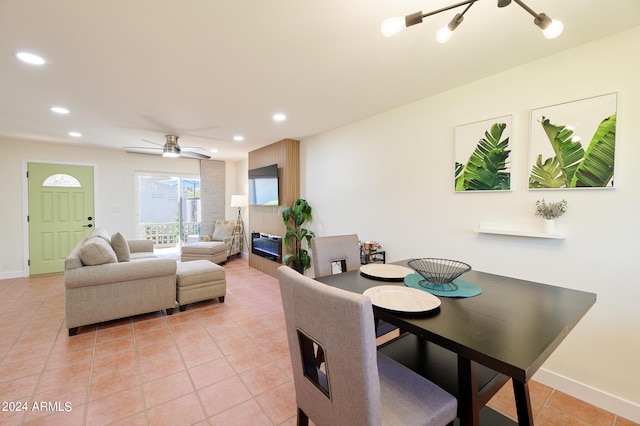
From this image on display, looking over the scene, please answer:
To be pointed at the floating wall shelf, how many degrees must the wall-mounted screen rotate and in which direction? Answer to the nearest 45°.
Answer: approximately 90° to its left

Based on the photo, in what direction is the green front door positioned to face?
toward the camera

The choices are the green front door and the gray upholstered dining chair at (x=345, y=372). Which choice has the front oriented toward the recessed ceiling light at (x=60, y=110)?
the green front door

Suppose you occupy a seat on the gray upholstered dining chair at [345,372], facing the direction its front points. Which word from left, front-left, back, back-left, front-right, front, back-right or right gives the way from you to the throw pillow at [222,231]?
left

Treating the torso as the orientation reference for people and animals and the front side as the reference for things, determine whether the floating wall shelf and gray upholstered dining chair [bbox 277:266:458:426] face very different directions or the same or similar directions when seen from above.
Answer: very different directions

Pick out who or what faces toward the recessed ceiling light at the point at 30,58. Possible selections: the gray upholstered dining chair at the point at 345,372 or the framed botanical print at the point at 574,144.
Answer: the framed botanical print

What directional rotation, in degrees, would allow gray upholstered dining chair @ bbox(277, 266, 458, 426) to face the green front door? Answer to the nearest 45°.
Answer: approximately 90° to its left

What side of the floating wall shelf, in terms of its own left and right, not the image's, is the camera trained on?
front

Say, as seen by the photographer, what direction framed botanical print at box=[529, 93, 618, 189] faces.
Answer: facing the viewer and to the left of the viewer

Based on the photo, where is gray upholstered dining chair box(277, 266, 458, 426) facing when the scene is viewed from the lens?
facing away from the viewer and to the right of the viewer

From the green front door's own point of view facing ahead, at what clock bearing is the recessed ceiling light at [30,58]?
The recessed ceiling light is roughly at 12 o'clock from the green front door.

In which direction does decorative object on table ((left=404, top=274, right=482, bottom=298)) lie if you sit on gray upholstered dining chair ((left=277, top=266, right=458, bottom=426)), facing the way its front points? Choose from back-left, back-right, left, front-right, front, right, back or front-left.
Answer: front

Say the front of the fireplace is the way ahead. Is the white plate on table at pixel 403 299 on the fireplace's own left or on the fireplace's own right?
on the fireplace's own left
